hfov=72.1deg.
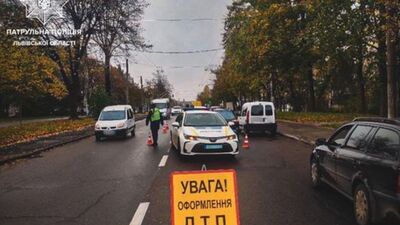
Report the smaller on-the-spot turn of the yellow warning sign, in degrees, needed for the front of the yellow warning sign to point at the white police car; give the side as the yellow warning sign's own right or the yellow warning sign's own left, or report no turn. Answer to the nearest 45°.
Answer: approximately 180°

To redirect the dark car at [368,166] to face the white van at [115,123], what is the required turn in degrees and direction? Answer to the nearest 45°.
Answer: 0° — it already faces it

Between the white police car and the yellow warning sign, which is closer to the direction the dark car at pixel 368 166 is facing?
the white police car

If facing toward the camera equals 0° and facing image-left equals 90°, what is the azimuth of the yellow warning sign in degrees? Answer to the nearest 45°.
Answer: approximately 0°

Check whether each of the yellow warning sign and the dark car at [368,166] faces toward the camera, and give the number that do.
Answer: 1

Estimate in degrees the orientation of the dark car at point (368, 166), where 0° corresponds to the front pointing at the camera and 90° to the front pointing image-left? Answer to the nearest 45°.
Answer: approximately 135°

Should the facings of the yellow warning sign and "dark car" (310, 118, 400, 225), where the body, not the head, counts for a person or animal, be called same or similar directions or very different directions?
very different directions

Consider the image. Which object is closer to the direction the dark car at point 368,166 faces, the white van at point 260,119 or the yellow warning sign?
the white van
